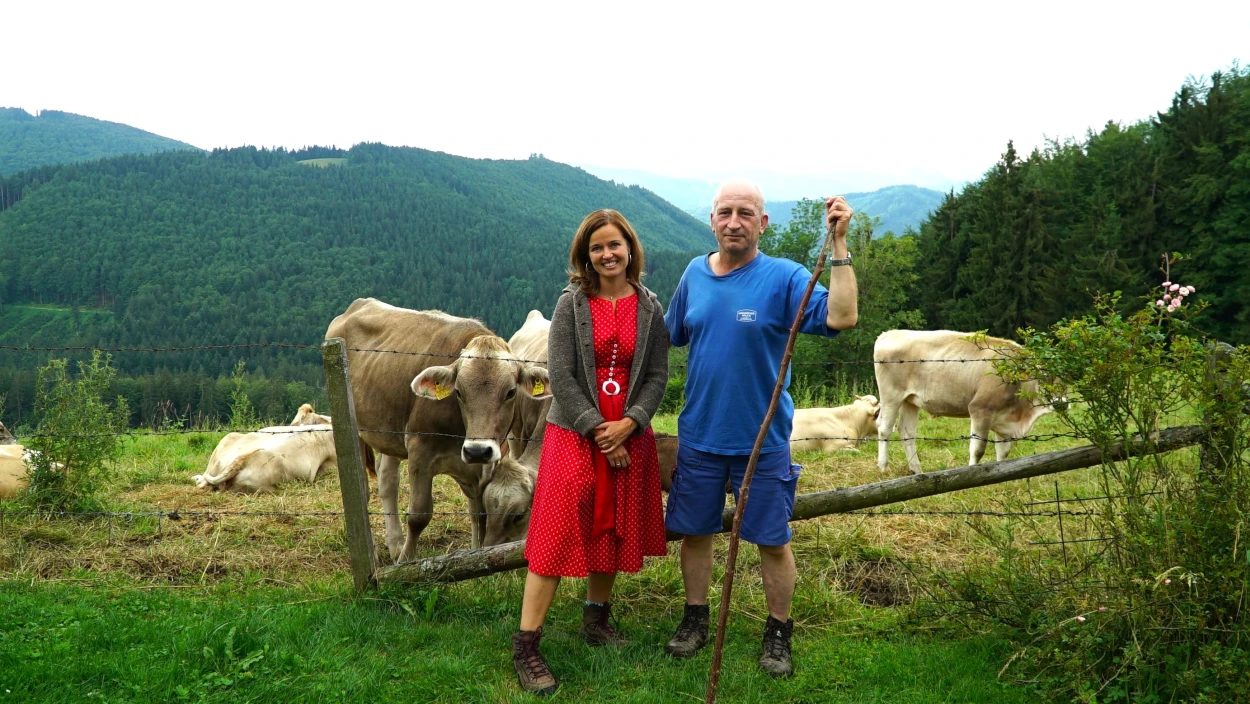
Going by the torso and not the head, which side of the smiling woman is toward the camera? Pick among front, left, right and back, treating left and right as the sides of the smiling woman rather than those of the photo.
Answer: front

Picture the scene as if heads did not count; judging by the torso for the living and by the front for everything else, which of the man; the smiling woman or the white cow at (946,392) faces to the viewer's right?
the white cow

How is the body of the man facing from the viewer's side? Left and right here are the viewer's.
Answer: facing the viewer

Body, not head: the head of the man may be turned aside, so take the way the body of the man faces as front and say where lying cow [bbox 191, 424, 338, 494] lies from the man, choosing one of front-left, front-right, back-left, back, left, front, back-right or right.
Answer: back-right

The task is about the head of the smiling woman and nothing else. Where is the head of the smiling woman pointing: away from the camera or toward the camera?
toward the camera

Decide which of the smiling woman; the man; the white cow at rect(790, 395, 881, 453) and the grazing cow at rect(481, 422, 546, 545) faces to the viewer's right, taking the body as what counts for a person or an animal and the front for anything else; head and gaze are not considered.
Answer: the white cow

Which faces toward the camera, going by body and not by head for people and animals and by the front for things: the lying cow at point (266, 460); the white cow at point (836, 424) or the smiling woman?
the smiling woman

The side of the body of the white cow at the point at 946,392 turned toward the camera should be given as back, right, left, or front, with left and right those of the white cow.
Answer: right

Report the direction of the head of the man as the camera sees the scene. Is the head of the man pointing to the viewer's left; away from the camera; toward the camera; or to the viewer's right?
toward the camera

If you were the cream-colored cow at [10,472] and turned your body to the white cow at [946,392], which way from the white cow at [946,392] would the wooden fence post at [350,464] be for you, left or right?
right

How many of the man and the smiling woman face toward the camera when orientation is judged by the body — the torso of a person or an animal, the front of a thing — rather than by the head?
2

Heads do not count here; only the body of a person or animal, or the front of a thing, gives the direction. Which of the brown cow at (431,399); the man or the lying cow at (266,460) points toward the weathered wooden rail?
the brown cow

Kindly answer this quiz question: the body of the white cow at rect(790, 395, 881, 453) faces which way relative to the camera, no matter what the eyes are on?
to the viewer's right

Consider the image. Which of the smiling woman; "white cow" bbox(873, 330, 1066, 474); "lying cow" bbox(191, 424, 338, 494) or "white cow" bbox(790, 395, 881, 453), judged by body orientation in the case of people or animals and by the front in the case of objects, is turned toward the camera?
the smiling woman

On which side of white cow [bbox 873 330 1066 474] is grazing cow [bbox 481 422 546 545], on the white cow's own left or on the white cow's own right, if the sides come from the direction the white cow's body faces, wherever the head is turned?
on the white cow's own right

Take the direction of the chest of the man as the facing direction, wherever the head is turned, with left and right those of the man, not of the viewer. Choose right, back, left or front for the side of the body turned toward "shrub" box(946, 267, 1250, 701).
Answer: left
